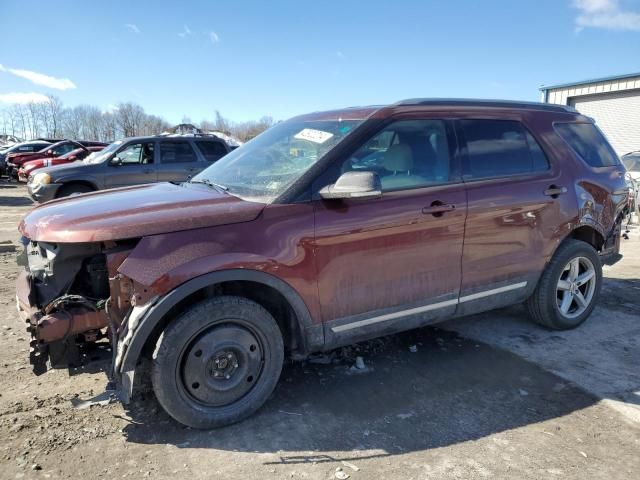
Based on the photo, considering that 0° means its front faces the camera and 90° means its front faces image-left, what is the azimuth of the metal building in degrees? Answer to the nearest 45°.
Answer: approximately 45°

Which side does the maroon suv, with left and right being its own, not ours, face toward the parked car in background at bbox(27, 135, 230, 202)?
right

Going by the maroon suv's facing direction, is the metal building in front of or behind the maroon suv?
behind
